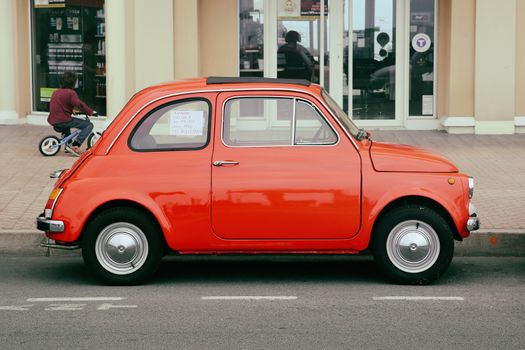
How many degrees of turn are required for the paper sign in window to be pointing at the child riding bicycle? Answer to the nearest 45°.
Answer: approximately 180°

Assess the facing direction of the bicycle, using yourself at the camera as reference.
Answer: facing to the right of the viewer

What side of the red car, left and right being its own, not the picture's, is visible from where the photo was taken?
right

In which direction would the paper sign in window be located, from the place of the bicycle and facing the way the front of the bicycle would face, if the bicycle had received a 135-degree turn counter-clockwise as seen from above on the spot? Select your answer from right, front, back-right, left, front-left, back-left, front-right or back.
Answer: back-left

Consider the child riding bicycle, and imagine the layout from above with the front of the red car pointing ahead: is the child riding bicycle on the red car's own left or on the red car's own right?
on the red car's own left

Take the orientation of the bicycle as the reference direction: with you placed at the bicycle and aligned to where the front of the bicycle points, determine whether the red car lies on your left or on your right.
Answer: on your right
